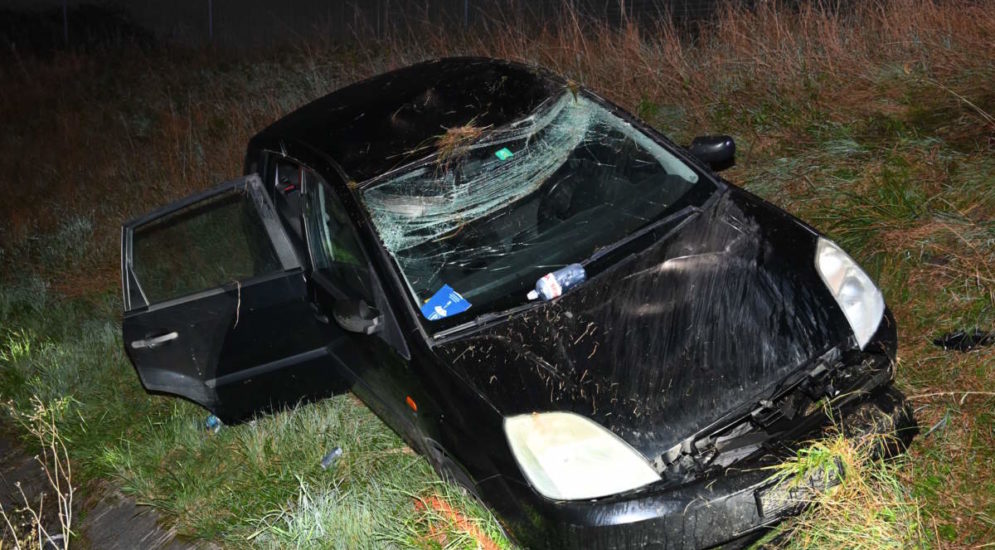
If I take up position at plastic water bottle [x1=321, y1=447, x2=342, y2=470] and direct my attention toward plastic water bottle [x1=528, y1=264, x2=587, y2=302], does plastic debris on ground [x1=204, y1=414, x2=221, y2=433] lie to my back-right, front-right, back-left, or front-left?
back-left

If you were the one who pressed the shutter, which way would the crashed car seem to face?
facing the viewer and to the right of the viewer

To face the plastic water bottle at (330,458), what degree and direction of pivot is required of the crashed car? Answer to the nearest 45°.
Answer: approximately 135° to its right
